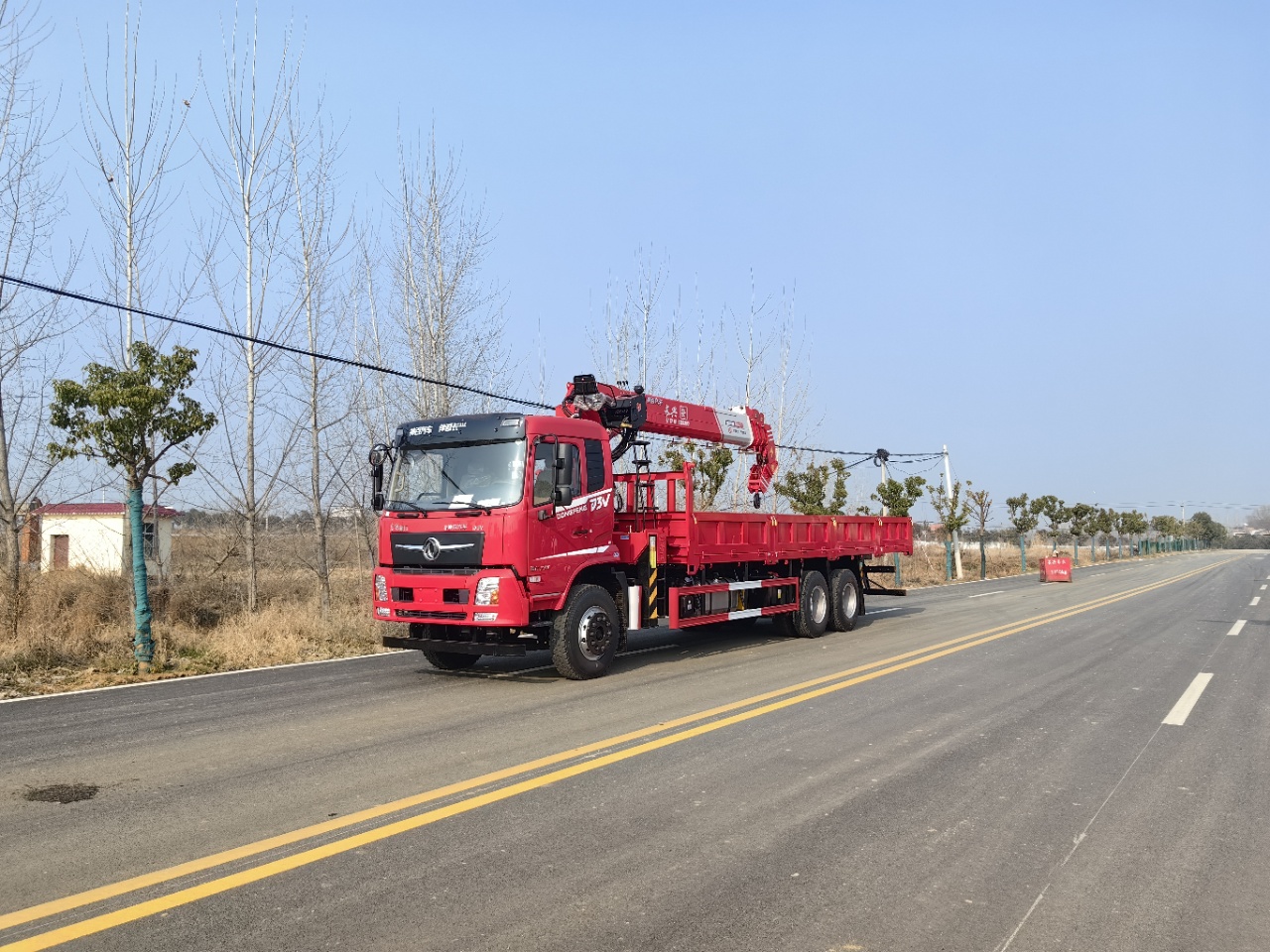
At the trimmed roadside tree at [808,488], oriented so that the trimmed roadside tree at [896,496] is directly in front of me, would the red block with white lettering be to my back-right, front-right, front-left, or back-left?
front-right

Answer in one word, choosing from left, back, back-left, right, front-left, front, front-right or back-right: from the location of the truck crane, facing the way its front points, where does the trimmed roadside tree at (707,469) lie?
back-right

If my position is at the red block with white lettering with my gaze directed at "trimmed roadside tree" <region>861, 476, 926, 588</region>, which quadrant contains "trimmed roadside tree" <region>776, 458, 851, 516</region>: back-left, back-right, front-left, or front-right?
front-left

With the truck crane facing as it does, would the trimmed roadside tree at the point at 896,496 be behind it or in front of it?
behind

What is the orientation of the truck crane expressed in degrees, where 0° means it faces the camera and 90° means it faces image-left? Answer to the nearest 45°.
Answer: approximately 45°

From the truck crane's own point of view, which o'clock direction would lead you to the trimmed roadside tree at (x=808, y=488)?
The trimmed roadside tree is roughly at 5 o'clock from the truck crane.

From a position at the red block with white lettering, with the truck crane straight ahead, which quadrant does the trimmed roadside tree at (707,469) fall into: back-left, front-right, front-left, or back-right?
front-right

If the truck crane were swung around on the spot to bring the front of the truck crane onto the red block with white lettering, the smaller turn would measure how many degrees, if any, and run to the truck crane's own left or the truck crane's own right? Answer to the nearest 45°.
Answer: approximately 180°

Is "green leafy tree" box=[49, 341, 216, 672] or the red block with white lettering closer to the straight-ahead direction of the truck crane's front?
the green leafy tree

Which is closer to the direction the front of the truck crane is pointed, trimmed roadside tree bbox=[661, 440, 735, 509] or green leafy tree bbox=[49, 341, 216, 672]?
the green leafy tree

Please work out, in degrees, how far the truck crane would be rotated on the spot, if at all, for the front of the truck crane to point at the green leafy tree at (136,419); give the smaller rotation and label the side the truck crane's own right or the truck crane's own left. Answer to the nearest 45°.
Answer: approximately 45° to the truck crane's own right
